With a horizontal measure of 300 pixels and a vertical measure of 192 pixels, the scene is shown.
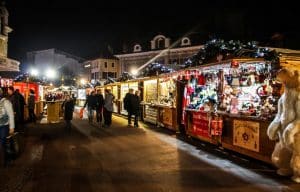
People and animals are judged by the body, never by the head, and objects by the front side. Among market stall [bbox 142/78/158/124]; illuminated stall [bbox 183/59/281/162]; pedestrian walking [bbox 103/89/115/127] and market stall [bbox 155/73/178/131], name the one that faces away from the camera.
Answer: the pedestrian walking

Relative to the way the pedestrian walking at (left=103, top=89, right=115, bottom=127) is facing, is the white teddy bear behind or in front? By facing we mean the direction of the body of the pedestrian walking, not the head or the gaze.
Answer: behind

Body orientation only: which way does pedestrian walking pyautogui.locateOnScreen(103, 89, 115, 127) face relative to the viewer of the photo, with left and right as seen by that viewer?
facing away from the viewer

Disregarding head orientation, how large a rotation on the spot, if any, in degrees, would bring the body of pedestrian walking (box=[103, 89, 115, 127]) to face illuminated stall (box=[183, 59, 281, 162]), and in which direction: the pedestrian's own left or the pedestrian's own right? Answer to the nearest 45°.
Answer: approximately 135° to the pedestrian's own right

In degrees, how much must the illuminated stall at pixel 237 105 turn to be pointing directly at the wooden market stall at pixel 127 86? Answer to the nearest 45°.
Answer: approximately 90° to its right

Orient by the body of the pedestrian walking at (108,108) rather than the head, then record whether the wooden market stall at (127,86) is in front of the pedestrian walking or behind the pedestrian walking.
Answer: in front

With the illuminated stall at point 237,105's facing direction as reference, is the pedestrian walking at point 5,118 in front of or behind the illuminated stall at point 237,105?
in front

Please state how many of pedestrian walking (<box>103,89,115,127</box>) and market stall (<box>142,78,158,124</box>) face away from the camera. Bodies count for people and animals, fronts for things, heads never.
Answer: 1

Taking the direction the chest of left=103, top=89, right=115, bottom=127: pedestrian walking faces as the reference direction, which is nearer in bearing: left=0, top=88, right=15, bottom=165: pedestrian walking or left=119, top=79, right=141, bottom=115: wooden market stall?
the wooden market stall
